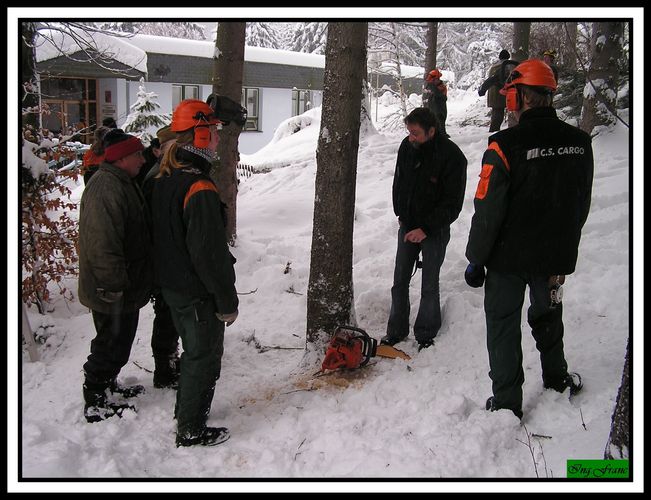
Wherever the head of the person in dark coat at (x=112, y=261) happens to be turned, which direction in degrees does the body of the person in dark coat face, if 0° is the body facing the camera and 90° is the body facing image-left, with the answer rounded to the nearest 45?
approximately 270°

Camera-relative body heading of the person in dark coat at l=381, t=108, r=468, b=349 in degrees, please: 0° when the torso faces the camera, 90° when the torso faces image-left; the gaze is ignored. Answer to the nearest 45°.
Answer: approximately 45°

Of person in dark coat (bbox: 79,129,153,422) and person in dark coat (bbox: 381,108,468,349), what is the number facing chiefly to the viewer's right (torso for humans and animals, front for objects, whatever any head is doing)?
1

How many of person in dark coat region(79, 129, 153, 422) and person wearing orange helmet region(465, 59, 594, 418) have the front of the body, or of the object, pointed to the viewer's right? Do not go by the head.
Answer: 1

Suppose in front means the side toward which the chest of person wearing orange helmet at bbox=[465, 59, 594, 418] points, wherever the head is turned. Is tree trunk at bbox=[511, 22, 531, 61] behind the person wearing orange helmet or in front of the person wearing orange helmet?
in front

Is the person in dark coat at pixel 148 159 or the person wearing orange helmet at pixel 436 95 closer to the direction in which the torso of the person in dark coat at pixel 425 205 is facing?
the person in dark coat

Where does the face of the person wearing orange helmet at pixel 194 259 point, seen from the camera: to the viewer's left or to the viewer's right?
to the viewer's right

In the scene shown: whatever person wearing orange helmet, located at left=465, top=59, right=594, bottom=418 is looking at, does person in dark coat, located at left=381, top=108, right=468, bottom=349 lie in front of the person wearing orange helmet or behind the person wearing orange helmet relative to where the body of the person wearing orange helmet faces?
in front

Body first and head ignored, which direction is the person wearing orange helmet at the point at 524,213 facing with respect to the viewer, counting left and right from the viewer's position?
facing away from the viewer and to the left of the viewer

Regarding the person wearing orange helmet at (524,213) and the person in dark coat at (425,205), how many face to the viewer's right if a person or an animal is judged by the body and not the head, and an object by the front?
0

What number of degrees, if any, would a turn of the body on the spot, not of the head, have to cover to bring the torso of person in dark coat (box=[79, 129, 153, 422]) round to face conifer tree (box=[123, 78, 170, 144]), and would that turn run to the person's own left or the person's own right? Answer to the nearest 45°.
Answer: approximately 90° to the person's own left
